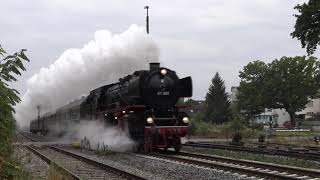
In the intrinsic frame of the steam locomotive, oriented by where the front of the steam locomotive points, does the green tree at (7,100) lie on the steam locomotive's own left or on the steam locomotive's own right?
on the steam locomotive's own right

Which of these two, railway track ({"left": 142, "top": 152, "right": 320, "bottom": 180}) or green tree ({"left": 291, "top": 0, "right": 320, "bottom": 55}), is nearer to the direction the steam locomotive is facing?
the railway track

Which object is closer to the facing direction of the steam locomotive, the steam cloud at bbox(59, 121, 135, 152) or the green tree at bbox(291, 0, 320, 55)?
the green tree

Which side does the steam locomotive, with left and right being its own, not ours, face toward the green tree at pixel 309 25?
left

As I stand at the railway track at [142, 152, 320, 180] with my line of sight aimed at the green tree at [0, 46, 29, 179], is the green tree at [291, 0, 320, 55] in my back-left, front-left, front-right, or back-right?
back-right

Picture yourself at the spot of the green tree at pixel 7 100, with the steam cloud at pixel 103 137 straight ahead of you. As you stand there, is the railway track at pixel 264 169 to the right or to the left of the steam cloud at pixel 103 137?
right

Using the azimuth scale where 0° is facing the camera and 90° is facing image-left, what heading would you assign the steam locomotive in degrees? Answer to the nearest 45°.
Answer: approximately 315°

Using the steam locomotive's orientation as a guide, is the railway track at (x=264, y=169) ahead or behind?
ahead

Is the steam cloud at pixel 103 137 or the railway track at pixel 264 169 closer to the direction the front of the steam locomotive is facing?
the railway track

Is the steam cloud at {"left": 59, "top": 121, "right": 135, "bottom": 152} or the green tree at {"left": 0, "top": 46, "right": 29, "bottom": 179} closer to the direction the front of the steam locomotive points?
the green tree
